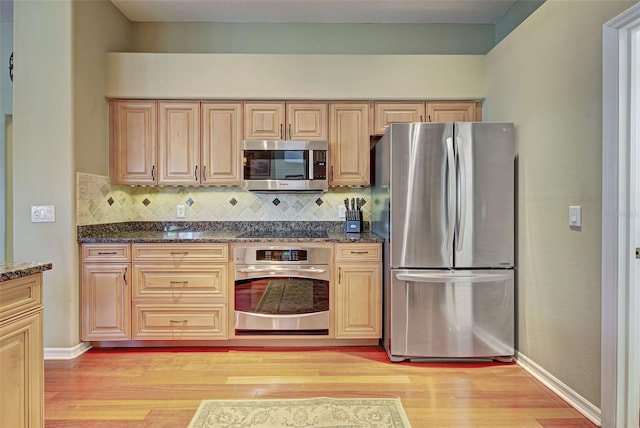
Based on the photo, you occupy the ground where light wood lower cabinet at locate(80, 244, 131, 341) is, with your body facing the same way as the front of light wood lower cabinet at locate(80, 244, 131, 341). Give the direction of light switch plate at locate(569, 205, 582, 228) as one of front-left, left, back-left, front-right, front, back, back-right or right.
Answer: front-left

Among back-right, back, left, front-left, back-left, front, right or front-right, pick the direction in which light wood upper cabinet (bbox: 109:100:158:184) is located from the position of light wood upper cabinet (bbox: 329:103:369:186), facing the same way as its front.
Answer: right

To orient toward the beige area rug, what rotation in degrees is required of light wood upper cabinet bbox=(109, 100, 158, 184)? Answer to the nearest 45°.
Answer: approximately 45° to its left

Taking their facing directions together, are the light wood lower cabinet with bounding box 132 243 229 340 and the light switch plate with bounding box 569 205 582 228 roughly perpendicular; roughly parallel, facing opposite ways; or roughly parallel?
roughly perpendicular

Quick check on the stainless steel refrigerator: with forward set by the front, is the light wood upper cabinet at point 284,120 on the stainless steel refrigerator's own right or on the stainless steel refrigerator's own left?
on the stainless steel refrigerator's own right

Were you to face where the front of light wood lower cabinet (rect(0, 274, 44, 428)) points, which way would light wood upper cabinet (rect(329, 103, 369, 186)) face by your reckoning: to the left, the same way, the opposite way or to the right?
to the right

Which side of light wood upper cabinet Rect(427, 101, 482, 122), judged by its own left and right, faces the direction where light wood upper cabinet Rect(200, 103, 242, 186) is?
right

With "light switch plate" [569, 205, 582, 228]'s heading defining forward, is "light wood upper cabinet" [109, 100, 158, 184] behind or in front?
in front

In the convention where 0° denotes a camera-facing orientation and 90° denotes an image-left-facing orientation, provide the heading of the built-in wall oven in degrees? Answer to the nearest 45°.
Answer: approximately 0°

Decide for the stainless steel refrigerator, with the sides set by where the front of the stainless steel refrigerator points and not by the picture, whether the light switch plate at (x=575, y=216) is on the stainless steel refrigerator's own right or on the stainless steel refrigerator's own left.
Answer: on the stainless steel refrigerator's own left

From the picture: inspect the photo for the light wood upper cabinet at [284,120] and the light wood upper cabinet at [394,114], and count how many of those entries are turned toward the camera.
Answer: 2
